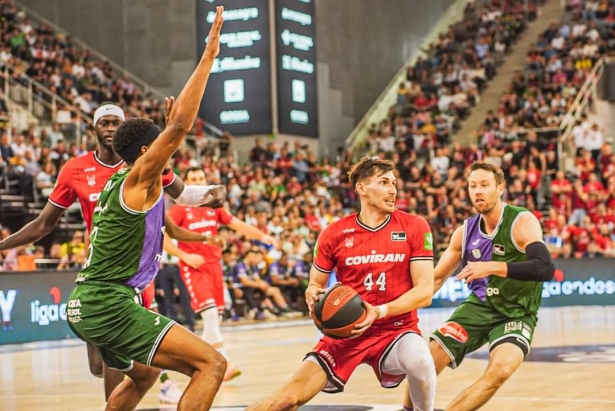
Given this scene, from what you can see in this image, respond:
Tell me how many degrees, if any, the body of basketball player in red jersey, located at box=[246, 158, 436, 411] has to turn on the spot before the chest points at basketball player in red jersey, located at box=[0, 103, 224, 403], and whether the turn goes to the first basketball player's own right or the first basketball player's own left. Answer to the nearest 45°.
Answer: approximately 135° to the first basketball player's own right

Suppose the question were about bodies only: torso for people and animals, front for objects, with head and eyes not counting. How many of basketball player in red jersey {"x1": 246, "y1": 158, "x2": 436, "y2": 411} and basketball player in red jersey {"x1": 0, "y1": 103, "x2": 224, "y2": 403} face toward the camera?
2

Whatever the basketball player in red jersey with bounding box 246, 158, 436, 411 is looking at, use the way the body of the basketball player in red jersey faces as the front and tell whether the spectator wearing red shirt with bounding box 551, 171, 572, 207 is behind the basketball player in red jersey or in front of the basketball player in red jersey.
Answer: behind

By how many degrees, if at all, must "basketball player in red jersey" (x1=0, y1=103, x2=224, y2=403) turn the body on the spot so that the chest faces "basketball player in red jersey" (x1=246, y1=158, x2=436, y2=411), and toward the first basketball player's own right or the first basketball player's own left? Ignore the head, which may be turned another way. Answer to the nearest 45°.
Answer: approximately 45° to the first basketball player's own left

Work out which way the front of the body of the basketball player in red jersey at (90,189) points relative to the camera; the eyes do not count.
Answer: toward the camera

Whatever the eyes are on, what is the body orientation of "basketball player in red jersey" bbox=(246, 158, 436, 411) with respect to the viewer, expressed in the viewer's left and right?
facing the viewer

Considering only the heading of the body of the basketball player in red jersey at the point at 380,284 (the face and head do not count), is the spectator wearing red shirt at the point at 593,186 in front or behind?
behind
